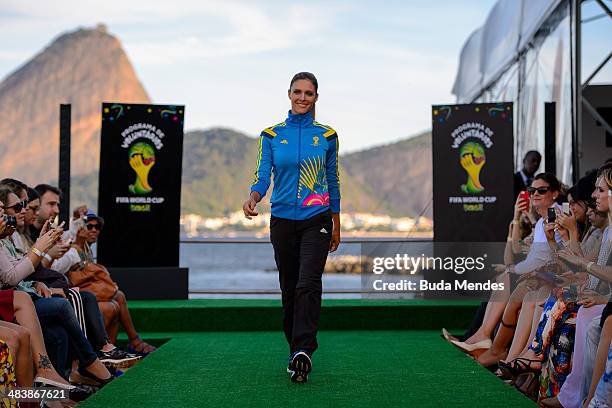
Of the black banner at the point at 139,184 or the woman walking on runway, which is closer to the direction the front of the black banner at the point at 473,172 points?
the woman walking on runway

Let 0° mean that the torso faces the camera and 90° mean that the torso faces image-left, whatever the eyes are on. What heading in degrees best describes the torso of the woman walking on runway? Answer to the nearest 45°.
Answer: approximately 0°

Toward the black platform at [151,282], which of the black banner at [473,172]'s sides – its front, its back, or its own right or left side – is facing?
right

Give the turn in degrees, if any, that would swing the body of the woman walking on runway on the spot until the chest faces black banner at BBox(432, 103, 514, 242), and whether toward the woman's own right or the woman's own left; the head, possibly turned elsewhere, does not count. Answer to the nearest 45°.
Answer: approximately 135° to the woman's own left

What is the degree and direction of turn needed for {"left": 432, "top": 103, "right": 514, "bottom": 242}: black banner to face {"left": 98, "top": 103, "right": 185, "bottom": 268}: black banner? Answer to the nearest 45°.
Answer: approximately 90° to its right

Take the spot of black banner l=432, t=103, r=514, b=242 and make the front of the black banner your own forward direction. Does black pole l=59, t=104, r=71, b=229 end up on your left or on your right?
on your right

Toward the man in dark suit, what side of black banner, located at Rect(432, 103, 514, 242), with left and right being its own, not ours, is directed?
left

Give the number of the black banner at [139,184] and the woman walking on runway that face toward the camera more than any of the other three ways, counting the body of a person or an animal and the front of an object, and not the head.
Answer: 2
